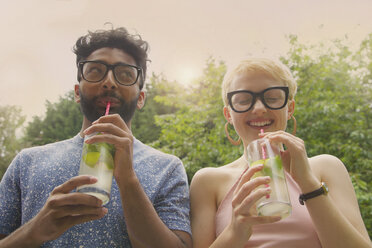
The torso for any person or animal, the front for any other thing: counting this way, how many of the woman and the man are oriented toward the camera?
2

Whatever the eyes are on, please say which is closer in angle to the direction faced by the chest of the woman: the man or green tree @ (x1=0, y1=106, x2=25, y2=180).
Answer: the man

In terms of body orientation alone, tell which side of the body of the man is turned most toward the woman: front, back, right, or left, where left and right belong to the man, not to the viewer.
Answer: left

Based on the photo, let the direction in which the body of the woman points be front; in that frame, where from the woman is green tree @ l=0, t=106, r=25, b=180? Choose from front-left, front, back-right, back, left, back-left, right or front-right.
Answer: back-right

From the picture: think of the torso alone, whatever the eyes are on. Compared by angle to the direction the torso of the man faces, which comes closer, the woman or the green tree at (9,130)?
the woman

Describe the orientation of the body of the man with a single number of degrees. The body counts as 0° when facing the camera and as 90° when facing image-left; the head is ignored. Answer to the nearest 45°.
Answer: approximately 0°

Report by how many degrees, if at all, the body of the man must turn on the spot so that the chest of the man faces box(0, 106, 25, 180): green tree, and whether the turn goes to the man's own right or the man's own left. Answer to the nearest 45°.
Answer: approximately 180°
